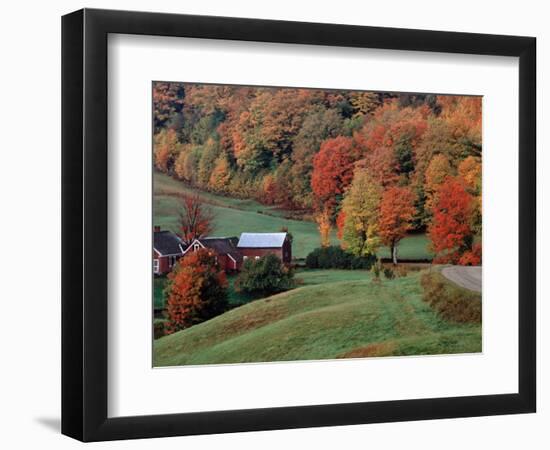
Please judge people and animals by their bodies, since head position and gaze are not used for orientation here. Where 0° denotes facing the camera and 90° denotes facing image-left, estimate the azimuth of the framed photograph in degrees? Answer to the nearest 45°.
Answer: approximately 315°
